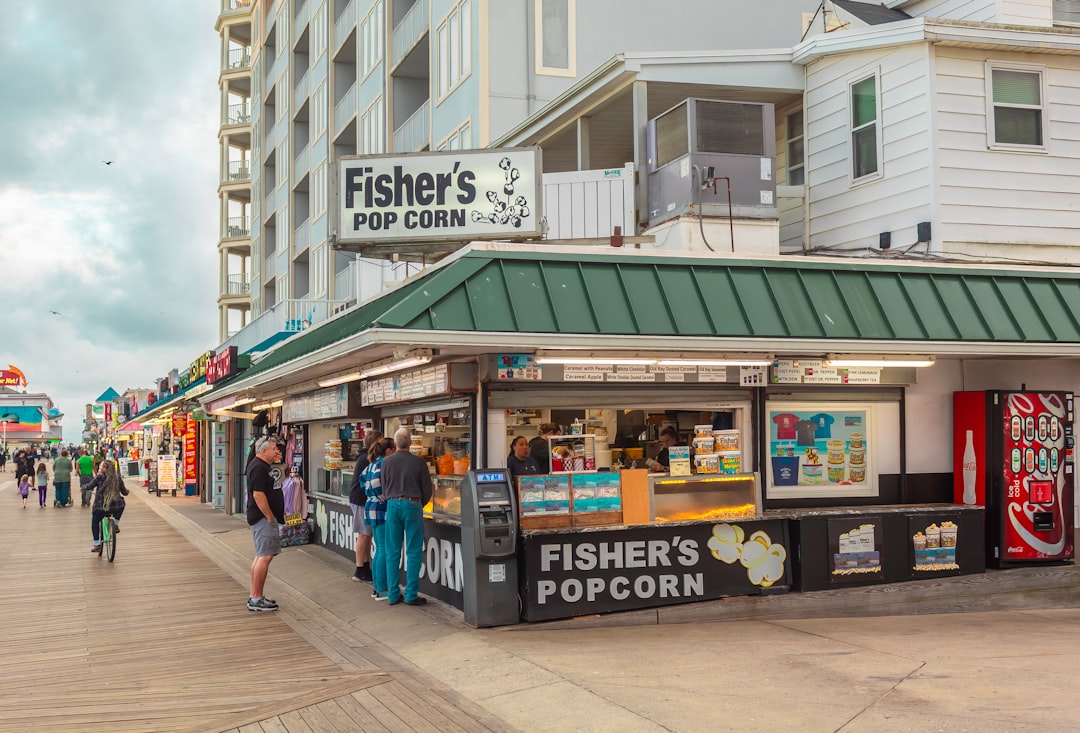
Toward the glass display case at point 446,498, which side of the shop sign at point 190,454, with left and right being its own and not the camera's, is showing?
front

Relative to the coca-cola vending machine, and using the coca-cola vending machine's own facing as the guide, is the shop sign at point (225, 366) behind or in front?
behind

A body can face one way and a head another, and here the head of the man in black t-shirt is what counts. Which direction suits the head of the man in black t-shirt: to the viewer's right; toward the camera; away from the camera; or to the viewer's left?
to the viewer's right

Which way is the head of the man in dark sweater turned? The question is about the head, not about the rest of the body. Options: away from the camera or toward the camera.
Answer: away from the camera

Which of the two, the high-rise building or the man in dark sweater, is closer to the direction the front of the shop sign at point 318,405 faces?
the man in dark sweater

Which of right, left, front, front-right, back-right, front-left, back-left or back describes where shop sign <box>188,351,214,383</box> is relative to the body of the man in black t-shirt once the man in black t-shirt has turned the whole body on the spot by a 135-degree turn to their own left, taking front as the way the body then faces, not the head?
front-right

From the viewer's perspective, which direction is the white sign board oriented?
toward the camera

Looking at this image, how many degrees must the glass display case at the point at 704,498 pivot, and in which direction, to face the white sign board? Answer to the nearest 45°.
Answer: approximately 135° to its right

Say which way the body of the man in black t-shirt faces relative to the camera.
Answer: to the viewer's right

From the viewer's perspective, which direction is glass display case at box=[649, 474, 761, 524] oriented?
toward the camera

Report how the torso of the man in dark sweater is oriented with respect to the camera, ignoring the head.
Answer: away from the camera

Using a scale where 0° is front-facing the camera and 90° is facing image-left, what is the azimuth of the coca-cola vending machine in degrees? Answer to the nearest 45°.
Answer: approximately 315°
